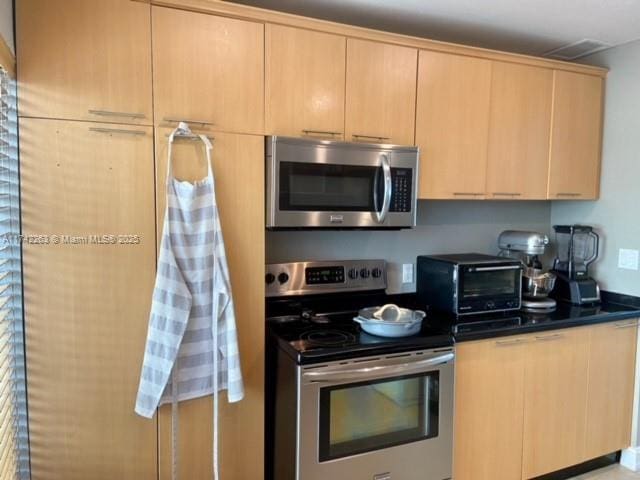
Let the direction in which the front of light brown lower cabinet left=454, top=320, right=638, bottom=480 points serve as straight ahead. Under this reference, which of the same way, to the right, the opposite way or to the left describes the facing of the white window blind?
to the left

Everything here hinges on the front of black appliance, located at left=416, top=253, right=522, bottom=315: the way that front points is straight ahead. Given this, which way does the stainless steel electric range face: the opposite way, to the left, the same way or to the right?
the same way

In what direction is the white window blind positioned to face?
to the viewer's right

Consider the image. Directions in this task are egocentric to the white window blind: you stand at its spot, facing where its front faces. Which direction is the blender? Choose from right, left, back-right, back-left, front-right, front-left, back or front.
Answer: front

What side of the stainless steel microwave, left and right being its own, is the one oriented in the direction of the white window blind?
right

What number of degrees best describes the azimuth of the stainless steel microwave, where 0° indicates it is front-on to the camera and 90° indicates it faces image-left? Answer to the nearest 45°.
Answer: approximately 315°

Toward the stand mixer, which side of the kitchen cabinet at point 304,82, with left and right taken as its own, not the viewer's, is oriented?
left

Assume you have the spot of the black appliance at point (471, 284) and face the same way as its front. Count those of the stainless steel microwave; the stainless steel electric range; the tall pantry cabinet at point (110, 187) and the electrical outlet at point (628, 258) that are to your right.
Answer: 3

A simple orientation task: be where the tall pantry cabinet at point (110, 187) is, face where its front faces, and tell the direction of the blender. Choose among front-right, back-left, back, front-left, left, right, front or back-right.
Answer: left

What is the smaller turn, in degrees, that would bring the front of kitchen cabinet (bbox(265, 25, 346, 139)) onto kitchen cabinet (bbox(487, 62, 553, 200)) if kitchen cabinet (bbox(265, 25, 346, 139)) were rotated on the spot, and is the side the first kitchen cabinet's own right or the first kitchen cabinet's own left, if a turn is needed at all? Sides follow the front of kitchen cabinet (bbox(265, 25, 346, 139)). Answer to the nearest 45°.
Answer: approximately 45° to the first kitchen cabinet's own left

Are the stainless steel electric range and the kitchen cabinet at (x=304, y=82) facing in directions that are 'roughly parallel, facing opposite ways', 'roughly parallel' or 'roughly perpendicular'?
roughly parallel

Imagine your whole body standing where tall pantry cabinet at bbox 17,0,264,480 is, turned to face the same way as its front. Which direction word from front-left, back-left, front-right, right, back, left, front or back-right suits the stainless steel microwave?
left

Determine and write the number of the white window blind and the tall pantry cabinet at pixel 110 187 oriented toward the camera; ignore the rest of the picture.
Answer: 1

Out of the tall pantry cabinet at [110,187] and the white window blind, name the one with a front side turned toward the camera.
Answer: the tall pantry cabinet

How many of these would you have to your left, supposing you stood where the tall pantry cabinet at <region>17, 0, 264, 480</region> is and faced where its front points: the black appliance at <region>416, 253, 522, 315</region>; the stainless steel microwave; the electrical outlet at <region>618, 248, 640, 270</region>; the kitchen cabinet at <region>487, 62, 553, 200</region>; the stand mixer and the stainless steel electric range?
6

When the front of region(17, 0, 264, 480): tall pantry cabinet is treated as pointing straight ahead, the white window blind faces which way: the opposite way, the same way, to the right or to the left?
to the left

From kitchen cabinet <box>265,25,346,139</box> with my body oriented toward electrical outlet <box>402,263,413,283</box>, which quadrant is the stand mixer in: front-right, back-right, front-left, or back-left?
front-right

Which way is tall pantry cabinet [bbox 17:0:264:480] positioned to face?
toward the camera

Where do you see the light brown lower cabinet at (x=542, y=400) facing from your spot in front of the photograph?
facing the viewer and to the right of the viewer
